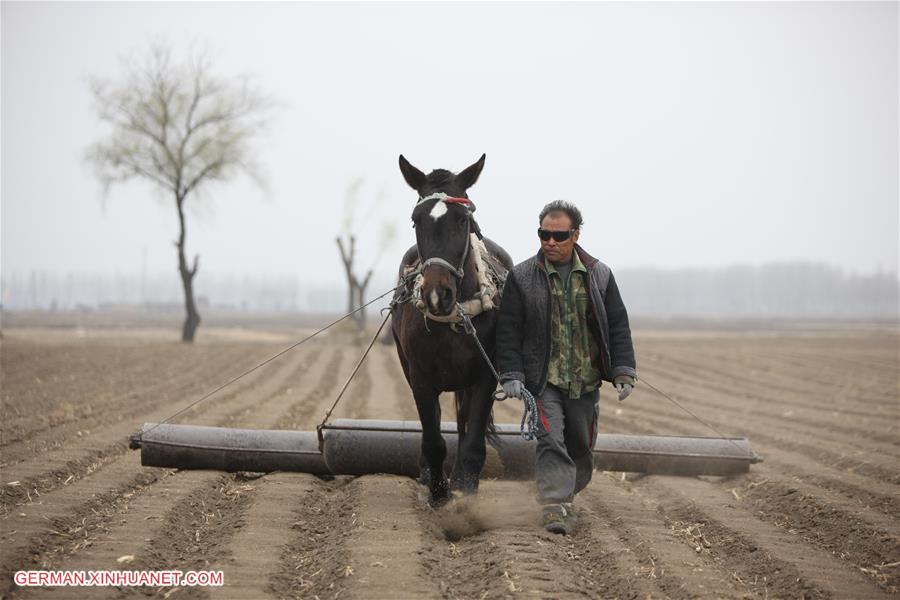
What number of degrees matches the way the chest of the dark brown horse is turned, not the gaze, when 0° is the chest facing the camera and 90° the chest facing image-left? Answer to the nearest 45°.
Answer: approximately 0°

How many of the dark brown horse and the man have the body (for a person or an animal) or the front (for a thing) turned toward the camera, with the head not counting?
2

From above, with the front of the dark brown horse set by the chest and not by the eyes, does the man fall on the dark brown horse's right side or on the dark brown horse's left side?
on the dark brown horse's left side

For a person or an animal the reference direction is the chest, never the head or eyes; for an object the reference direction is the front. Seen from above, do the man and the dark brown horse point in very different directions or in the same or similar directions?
same or similar directions

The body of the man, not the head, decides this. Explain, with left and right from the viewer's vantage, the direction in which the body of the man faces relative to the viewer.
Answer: facing the viewer

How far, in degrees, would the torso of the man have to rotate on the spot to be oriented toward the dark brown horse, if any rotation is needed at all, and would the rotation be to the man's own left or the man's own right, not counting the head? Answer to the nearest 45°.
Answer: approximately 90° to the man's own right
